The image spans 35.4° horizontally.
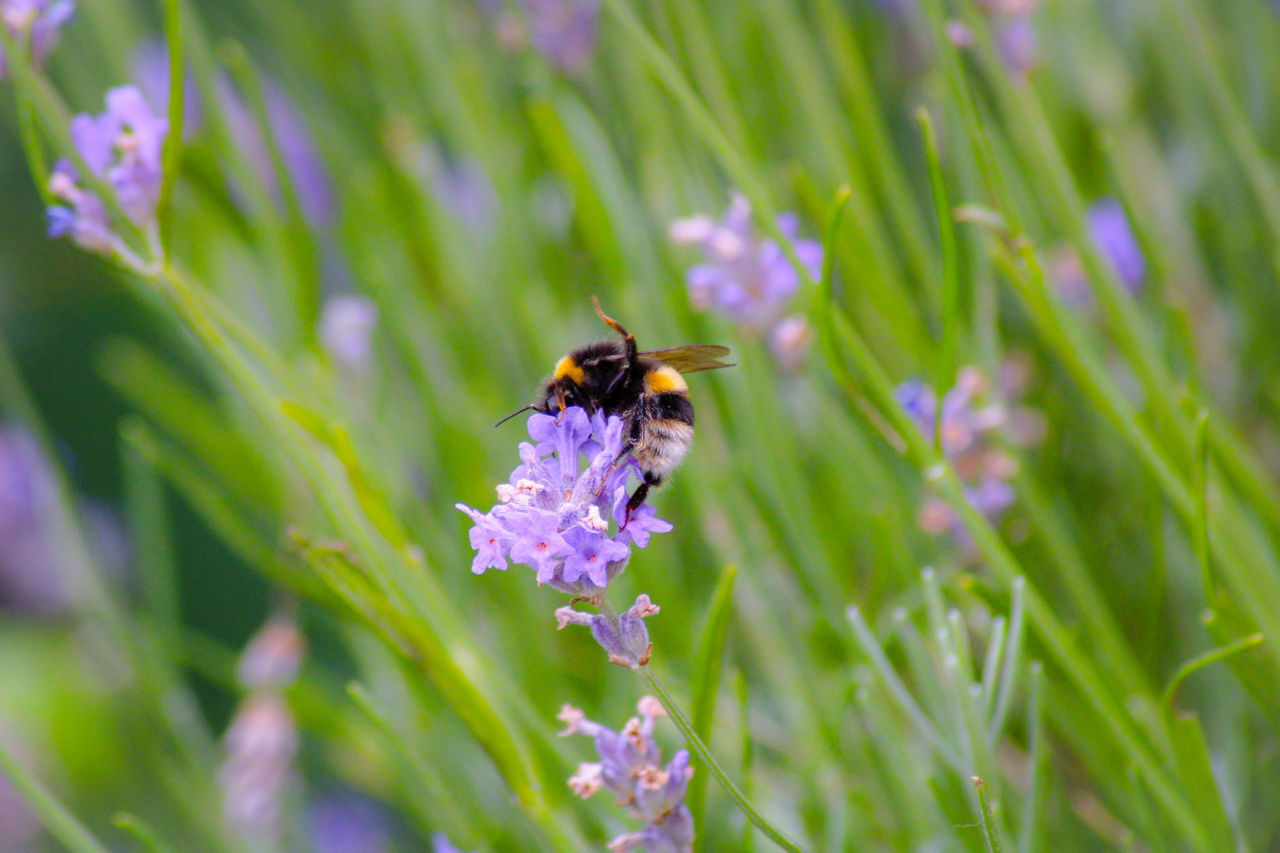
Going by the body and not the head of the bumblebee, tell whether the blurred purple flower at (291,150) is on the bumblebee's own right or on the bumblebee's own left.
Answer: on the bumblebee's own right

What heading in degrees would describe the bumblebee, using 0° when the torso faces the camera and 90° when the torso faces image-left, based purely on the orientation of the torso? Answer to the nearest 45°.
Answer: approximately 90°
